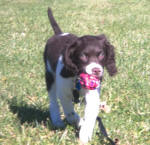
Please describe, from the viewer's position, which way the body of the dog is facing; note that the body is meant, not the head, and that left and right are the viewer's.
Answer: facing the viewer and to the right of the viewer
